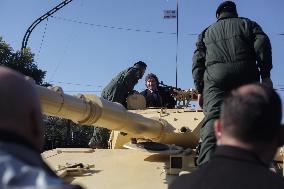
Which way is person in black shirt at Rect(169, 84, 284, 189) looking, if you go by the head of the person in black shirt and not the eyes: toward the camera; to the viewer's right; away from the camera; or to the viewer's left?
away from the camera

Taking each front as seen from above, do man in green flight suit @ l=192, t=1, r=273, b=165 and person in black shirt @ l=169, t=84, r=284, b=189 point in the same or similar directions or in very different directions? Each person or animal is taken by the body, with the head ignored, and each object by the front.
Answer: same or similar directions

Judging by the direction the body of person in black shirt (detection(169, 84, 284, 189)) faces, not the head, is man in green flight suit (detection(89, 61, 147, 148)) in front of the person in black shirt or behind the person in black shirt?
in front

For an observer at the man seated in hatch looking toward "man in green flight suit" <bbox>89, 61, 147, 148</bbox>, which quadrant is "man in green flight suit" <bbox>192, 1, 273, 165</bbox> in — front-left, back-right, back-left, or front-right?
back-left

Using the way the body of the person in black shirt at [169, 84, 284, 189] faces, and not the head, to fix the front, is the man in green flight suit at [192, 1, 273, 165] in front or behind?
in front

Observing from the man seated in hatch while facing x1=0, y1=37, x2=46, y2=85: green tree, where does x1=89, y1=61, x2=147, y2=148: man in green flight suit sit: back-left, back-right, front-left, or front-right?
front-left

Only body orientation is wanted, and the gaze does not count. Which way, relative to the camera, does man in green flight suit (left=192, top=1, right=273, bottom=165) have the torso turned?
away from the camera

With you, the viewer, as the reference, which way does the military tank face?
facing the viewer and to the left of the viewer

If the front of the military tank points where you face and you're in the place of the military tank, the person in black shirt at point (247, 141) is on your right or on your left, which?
on your left

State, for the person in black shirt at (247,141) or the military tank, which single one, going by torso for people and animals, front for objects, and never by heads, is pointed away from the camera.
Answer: the person in black shirt

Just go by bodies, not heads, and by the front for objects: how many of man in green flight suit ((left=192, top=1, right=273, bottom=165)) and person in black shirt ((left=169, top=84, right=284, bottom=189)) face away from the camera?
2

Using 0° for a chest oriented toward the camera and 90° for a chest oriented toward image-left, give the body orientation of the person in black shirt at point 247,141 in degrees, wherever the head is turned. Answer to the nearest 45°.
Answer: approximately 180°
